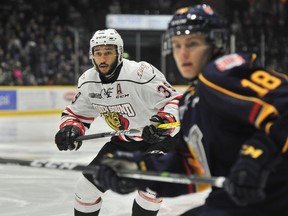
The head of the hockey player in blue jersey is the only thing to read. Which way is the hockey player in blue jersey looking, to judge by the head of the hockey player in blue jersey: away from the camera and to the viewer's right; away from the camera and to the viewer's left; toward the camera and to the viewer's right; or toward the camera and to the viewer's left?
toward the camera and to the viewer's left

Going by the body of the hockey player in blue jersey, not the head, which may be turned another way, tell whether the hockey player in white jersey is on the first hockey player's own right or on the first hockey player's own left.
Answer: on the first hockey player's own right
